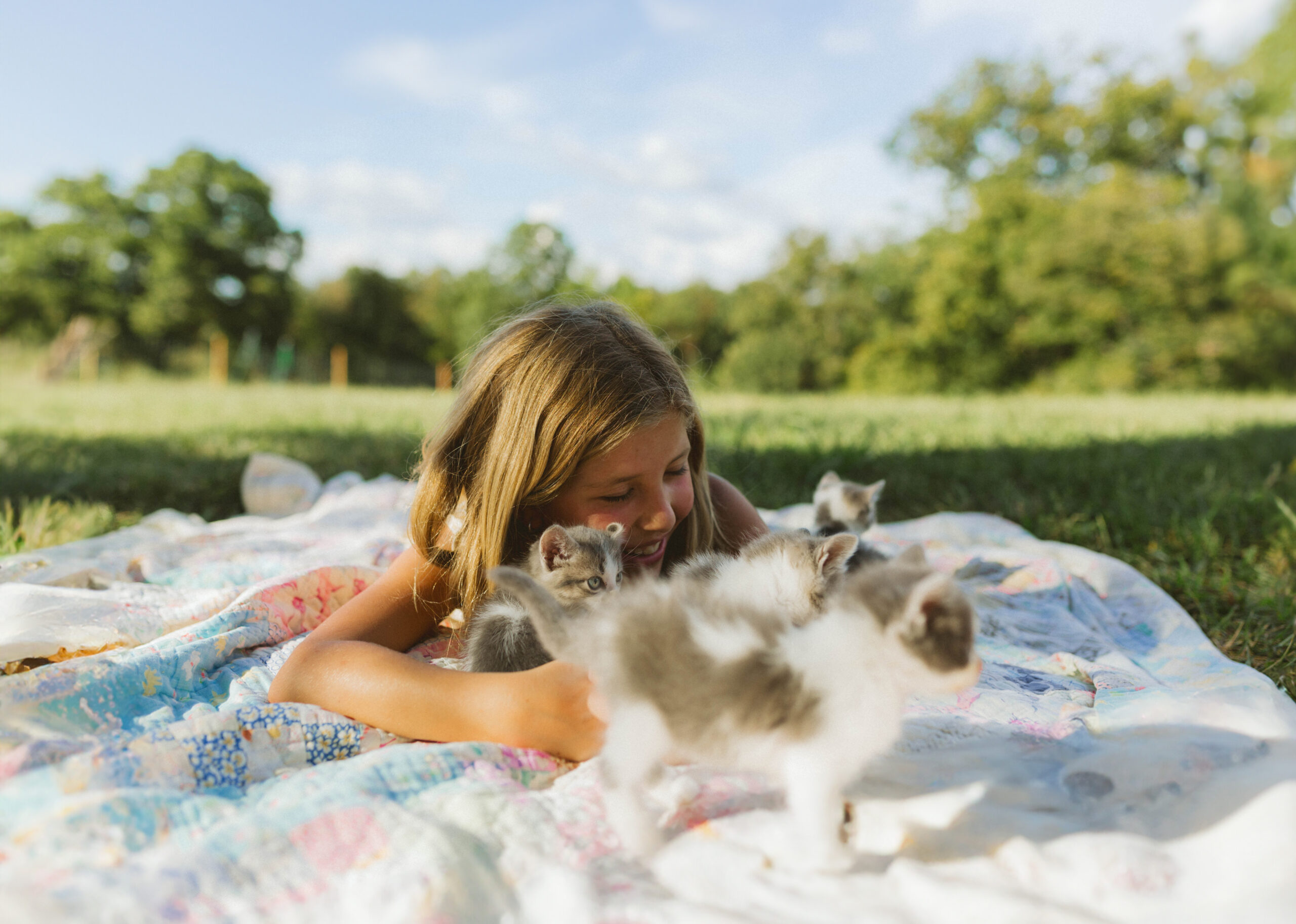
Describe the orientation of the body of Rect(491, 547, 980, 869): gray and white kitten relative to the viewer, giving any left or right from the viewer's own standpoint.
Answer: facing to the right of the viewer

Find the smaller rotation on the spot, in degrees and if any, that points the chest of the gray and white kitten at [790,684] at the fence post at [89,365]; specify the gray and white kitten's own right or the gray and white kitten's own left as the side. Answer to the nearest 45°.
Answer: approximately 135° to the gray and white kitten's own left

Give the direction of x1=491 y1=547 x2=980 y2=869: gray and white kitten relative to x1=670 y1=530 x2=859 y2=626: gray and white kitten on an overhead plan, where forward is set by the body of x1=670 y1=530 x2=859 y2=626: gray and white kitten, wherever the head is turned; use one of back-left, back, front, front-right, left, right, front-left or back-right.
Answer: right

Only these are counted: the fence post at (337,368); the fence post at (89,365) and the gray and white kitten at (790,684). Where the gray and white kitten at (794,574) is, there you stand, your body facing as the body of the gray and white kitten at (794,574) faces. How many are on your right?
1

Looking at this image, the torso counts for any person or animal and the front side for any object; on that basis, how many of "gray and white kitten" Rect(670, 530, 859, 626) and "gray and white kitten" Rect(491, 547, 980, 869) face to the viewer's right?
2

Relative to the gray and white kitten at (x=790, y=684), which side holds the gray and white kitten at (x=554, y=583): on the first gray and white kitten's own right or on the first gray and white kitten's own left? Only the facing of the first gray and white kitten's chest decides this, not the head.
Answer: on the first gray and white kitten's own left

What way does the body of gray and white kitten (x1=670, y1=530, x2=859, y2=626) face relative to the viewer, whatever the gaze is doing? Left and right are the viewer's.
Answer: facing to the right of the viewer

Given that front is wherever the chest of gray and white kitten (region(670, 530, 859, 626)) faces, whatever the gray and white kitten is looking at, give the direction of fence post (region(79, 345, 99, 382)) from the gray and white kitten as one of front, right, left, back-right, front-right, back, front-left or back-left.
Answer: back-left
